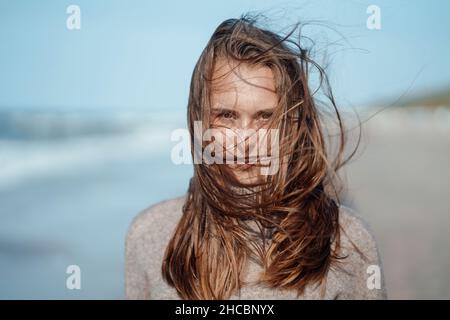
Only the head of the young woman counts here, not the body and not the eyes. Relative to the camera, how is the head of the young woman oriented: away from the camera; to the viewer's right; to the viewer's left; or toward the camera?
toward the camera

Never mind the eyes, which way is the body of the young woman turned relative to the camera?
toward the camera
